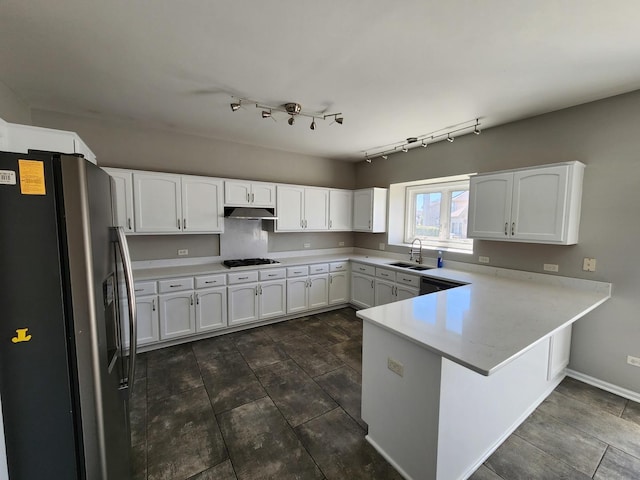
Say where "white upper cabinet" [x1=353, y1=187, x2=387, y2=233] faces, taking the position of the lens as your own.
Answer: facing the viewer and to the left of the viewer

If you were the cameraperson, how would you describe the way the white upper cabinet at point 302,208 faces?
facing the viewer and to the right of the viewer

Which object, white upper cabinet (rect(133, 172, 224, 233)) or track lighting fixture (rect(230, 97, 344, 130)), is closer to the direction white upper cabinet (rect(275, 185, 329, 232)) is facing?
the track lighting fixture

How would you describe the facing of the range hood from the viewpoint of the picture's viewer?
facing the viewer

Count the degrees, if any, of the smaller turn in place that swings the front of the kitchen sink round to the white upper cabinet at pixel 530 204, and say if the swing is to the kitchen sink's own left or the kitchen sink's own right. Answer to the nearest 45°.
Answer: approximately 90° to the kitchen sink's own left

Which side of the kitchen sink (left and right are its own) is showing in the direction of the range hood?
front

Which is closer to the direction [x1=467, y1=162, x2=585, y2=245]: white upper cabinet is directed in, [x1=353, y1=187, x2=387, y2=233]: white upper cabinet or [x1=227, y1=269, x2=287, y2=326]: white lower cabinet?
the white lower cabinet

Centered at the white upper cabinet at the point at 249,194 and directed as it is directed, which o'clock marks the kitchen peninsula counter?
The kitchen peninsula counter is roughly at 11 o'clock from the white upper cabinet.

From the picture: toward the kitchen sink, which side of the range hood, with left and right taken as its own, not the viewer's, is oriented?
left

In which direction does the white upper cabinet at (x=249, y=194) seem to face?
toward the camera

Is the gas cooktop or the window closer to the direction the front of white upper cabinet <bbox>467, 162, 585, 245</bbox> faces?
the gas cooktop

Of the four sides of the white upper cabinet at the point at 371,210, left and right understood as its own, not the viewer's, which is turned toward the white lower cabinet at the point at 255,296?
front

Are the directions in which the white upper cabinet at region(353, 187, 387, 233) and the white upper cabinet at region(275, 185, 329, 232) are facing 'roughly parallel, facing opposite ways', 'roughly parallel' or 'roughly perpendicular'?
roughly perpendicular
